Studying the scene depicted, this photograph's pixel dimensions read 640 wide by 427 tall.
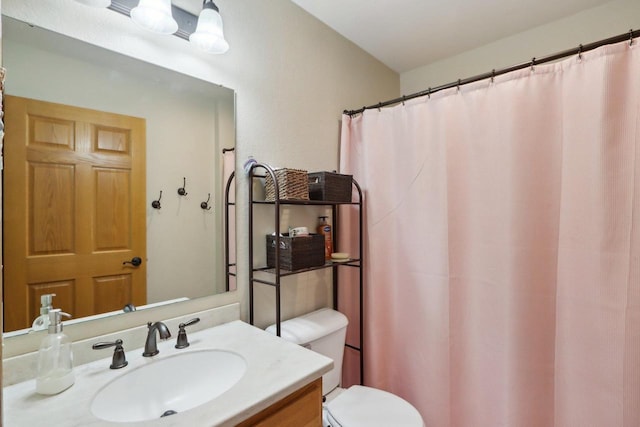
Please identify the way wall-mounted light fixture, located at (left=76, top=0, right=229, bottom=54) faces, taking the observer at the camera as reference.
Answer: facing the viewer and to the right of the viewer

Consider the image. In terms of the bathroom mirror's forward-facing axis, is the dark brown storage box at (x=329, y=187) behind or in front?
in front

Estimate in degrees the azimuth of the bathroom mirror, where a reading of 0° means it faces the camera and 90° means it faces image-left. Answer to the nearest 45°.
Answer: approximately 315°

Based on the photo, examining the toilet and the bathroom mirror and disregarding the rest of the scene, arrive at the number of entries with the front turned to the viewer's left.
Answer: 0
